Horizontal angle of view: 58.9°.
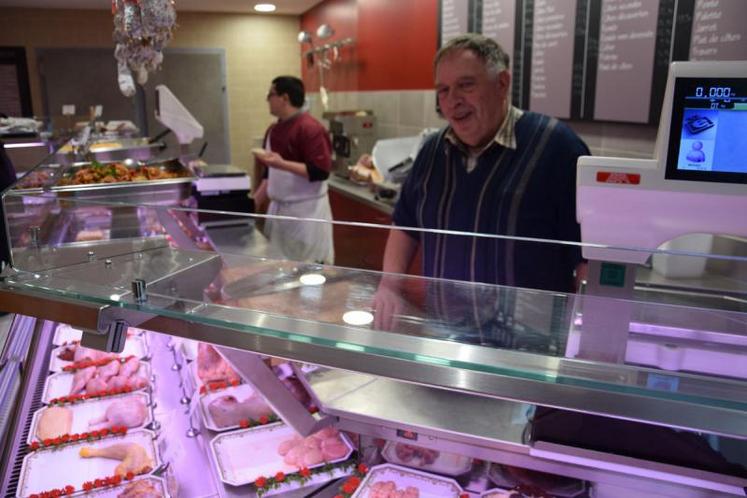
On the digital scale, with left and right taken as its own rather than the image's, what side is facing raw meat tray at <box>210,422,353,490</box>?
right

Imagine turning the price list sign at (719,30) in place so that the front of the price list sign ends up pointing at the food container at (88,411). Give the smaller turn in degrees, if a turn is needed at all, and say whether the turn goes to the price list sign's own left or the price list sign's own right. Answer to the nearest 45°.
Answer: approximately 45° to the price list sign's own right

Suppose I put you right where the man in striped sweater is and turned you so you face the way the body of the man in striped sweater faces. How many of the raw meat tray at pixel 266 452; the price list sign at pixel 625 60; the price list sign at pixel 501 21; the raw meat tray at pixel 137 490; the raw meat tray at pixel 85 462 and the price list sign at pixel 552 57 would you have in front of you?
3

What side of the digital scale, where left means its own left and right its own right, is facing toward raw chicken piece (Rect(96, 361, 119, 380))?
right

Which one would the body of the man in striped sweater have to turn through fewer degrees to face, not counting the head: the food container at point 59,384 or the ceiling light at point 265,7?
the food container

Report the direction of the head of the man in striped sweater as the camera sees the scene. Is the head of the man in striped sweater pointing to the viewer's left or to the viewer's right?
to the viewer's left

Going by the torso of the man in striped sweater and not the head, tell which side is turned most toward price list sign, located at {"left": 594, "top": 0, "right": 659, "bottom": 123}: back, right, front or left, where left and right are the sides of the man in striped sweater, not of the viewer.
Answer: back

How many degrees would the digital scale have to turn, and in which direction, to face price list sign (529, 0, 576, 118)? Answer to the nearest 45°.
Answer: approximately 180°

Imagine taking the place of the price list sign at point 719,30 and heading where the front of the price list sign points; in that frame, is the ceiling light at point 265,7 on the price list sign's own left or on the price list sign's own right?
on the price list sign's own right

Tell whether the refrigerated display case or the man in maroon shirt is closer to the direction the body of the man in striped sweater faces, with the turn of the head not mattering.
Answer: the refrigerated display case

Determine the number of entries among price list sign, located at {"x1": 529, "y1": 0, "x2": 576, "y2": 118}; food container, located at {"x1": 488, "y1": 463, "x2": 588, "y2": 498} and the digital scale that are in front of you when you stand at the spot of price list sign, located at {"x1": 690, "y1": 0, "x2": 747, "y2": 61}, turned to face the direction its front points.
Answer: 2

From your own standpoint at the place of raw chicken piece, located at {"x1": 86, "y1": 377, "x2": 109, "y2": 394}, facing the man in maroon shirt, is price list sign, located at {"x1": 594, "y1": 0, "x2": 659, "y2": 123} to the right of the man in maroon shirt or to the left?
right

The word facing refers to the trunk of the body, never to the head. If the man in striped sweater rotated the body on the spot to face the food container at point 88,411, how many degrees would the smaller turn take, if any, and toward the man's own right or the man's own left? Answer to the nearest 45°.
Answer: approximately 45° to the man's own right

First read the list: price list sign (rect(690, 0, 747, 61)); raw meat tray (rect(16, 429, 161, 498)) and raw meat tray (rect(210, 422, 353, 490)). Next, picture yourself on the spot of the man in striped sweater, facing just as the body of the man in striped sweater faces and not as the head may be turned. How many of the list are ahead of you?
2

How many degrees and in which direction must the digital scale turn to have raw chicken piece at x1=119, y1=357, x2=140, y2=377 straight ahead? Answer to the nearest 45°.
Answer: approximately 90° to its right
